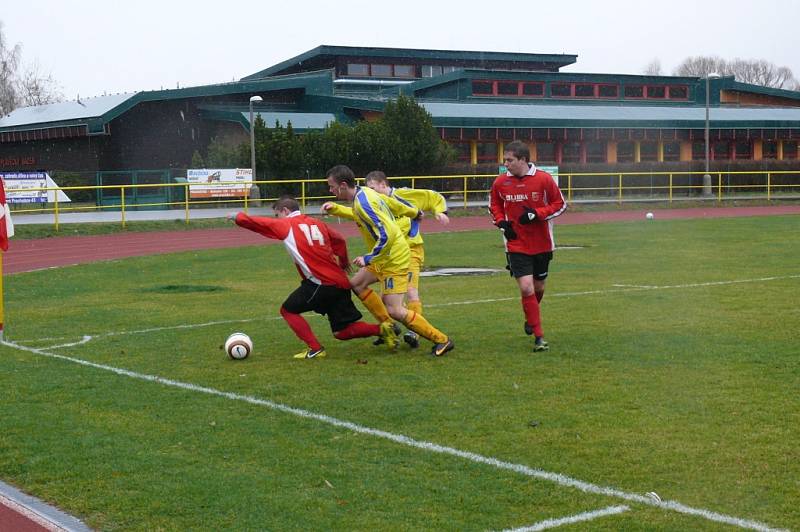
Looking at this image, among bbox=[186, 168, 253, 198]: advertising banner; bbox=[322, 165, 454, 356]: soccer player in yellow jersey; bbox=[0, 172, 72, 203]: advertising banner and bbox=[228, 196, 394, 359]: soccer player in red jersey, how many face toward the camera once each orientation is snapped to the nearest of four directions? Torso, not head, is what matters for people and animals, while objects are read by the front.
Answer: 2

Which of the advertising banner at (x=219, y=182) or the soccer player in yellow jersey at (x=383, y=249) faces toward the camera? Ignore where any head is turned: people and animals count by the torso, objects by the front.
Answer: the advertising banner

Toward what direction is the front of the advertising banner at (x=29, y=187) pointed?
toward the camera

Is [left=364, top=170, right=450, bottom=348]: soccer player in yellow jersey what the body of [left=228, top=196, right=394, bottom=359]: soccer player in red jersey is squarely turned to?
no

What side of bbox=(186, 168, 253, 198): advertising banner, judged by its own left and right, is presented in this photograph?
front

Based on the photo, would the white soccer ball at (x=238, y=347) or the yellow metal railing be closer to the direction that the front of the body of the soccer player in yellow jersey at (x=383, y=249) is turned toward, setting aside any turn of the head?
the white soccer ball

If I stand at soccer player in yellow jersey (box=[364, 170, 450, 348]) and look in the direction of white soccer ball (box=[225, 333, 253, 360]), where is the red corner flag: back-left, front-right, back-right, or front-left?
front-right

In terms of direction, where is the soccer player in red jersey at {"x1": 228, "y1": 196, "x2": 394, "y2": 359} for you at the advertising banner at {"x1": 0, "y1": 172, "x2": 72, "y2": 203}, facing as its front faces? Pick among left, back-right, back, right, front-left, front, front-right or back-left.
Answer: front

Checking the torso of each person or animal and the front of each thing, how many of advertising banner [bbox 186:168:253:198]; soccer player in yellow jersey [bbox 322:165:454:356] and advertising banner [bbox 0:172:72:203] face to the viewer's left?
1

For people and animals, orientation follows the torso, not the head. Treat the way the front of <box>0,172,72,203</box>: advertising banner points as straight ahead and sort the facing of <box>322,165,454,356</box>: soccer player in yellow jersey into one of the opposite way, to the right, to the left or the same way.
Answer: to the right

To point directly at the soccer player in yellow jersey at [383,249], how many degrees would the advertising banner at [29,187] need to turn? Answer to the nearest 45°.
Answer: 0° — it already faces them

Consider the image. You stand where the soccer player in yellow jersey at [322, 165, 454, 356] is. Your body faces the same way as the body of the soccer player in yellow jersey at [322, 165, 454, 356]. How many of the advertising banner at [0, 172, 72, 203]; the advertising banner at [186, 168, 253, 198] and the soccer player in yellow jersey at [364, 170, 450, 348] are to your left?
0

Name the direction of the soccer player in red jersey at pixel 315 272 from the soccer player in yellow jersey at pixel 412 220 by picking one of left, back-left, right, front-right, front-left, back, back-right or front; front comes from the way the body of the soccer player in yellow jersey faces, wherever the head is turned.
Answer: front

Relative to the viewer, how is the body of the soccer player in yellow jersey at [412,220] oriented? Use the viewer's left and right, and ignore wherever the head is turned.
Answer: facing the viewer and to the left of the viewer

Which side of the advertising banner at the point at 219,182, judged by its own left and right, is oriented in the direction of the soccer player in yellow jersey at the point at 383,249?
front

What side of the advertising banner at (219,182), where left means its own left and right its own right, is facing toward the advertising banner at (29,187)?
right

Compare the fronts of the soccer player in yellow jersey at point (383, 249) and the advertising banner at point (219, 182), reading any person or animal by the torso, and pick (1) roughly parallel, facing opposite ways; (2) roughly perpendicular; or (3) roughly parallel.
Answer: roughly perpendicular

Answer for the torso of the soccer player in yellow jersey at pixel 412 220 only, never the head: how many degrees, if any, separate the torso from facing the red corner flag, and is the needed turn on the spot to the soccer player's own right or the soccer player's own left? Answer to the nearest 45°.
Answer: approximately 45° to the soccer player's own right

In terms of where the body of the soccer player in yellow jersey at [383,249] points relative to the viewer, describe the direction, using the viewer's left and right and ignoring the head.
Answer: facing to the left of the viewer
